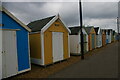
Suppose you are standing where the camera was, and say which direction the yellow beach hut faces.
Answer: facing the viewer and to the right of the viewer
